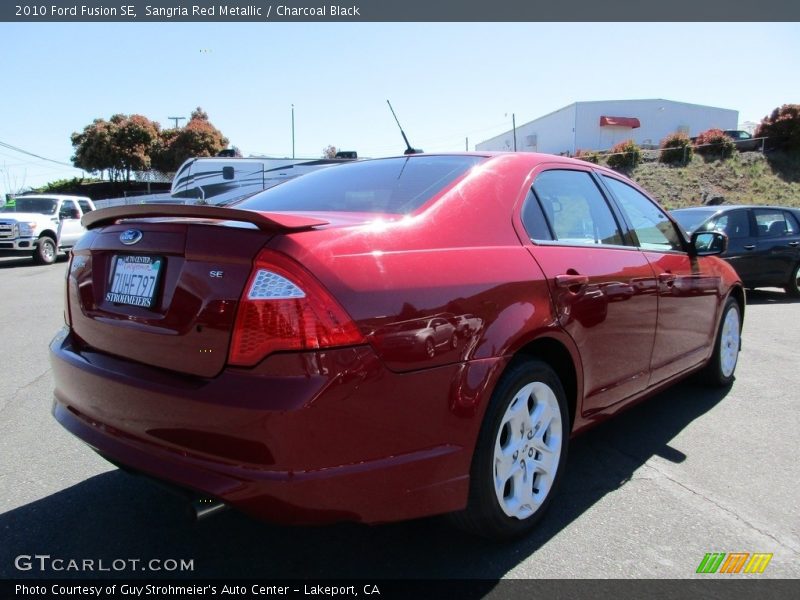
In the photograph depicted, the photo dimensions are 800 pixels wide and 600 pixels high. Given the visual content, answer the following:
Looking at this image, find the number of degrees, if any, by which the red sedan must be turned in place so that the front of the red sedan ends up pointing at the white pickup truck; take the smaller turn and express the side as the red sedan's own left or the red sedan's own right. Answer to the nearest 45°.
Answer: approximately 90° to the red sedan's own left

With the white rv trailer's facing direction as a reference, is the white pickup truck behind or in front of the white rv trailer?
in front

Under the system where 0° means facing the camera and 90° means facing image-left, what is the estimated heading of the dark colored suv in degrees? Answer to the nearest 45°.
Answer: approximately 45°

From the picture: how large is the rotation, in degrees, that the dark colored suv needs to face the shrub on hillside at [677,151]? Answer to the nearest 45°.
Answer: approximately 135° to its right

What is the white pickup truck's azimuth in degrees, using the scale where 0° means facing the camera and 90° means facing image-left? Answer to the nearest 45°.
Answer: approximately 45°

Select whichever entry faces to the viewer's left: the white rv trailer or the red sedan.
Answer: the white rv trailer

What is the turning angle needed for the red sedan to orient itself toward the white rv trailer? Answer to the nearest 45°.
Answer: approximately 45° to its left

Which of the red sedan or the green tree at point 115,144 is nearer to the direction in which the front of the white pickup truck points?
the red sedan

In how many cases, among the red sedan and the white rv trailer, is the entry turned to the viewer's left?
1

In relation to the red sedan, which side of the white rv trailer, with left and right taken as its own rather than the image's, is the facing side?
left

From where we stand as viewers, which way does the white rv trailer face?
facing to the left of the viewer

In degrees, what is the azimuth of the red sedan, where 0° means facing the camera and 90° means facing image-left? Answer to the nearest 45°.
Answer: approximately 225°
